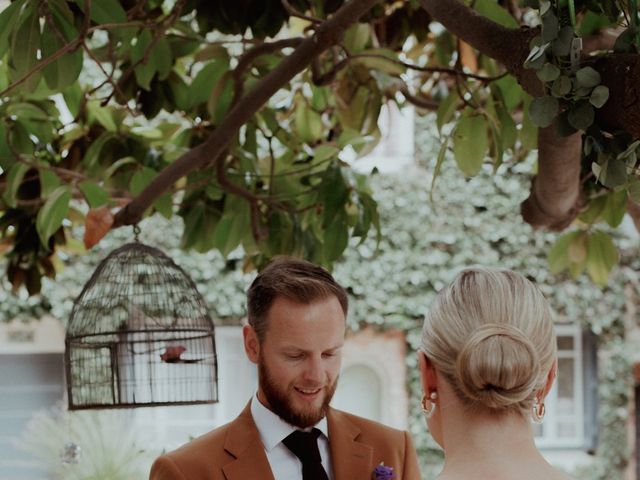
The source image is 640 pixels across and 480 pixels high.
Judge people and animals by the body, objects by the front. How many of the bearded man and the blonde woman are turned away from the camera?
1

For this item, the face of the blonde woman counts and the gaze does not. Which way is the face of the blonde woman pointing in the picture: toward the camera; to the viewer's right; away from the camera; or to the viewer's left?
away from the camera

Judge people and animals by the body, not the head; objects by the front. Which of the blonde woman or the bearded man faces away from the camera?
the blonde woman

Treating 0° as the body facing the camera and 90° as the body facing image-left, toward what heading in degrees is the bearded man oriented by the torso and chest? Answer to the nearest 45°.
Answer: approximately 315°

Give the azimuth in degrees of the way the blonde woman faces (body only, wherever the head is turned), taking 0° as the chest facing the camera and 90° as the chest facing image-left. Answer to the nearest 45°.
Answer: approximately 180°

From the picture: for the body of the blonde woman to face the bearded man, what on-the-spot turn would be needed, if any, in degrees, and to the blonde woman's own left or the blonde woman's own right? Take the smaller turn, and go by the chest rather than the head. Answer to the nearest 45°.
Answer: approximately 45° to the blonde woman's own left
